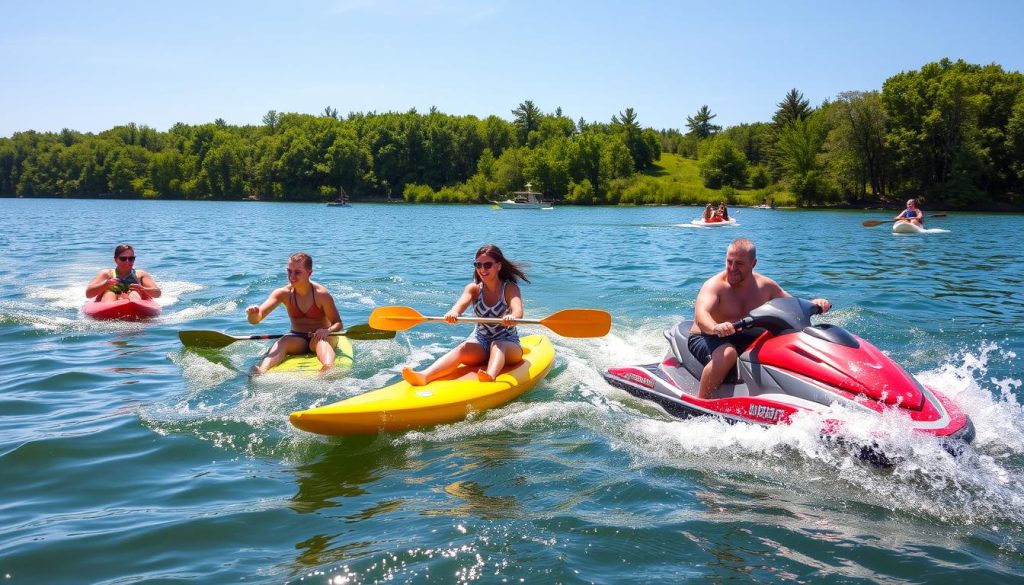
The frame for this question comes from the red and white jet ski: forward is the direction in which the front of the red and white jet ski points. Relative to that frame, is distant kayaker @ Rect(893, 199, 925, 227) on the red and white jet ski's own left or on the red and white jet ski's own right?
on the red and white jet ski's own left

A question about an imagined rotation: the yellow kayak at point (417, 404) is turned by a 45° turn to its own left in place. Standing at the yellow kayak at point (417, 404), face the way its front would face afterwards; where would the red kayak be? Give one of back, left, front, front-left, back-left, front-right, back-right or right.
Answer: back-right

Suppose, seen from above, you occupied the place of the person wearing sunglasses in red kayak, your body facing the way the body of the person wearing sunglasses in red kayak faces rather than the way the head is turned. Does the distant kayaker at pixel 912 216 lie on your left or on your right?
on your left

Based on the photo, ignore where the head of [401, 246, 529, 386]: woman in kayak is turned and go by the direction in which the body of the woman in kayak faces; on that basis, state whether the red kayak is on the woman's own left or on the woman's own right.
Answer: on the woman's own right

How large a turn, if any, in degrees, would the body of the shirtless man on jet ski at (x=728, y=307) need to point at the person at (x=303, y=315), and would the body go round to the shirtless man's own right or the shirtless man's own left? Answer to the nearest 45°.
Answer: approximately 135° to the shirtless man's own right

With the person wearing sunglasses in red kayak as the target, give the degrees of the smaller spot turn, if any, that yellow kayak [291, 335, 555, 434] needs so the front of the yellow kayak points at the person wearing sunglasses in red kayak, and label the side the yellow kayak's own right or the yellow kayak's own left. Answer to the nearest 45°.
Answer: approximately 90° to the yellow kayak's own right

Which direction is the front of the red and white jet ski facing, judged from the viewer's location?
facing the viewer and to the right of the viewer

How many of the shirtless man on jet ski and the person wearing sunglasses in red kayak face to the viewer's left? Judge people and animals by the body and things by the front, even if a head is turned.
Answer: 0

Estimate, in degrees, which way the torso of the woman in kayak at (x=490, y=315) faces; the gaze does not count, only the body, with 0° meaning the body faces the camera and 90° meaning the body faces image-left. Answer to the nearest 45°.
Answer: approximately 45°

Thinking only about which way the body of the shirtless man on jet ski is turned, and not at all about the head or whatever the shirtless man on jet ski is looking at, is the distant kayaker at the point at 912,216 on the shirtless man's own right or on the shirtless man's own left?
on the shirtless man's own left

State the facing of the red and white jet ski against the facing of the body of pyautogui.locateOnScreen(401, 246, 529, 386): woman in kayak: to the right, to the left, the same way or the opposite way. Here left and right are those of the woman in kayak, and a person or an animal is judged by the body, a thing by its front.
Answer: to the left

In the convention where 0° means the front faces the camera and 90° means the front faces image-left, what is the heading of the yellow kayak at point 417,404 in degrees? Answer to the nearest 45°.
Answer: approximately 45°

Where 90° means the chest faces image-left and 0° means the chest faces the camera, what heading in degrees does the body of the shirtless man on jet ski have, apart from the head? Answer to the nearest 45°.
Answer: approximately 315°

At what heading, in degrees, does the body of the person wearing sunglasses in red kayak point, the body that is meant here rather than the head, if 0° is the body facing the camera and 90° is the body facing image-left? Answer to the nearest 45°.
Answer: approximately 0°

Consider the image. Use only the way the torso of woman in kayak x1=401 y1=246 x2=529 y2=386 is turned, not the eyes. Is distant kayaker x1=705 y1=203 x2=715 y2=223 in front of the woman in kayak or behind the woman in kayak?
behind
